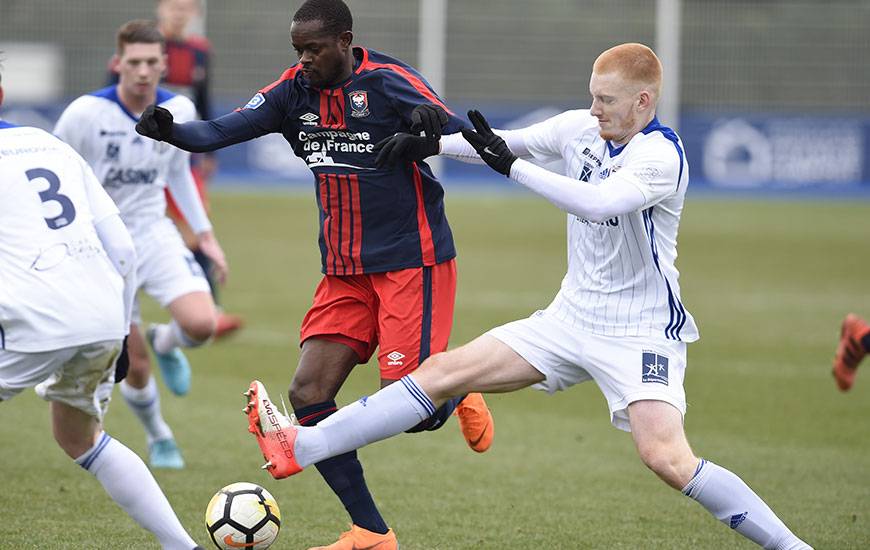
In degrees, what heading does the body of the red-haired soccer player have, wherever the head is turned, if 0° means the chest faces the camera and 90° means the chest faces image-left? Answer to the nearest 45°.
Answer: approximately 45°

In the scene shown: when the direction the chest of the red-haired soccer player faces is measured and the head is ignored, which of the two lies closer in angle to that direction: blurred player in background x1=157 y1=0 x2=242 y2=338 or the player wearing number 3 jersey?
the player wearing number 3 jersey

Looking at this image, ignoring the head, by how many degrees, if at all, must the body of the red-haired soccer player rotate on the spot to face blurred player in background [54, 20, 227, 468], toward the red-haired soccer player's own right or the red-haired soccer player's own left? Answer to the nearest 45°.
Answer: approximately 90° to the red-haired soccer player's own right

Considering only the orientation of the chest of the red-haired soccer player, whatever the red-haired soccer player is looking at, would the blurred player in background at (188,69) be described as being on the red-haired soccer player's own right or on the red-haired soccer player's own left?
on the red-haired soccer player's own right

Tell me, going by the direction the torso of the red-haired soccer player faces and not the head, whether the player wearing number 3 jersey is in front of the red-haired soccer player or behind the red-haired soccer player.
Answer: in front

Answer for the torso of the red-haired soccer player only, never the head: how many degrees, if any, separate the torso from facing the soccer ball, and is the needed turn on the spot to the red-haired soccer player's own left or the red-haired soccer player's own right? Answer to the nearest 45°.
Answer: approximately 45° to the red-haired soccer player's own right

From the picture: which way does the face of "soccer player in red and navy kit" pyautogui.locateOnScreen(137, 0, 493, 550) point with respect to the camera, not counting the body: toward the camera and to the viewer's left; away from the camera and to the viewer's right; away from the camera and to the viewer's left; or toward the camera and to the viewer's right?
toward the camera and to the viewer's left

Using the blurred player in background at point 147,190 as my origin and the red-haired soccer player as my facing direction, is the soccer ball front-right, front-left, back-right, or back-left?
front-right

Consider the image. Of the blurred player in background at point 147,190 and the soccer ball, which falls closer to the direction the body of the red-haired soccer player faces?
the soccer ball

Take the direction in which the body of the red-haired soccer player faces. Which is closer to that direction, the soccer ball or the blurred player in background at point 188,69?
the soccer ball

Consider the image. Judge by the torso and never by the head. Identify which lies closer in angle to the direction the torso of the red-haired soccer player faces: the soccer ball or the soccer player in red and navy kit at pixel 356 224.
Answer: the soccer ball

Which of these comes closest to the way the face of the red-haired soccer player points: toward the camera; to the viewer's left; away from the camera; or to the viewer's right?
to the viewer's left
